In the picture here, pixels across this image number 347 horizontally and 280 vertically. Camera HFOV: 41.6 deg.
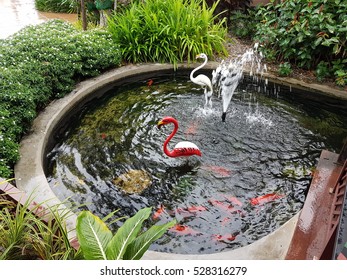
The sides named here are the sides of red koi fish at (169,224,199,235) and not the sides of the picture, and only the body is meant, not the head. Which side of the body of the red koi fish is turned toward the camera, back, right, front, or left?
left

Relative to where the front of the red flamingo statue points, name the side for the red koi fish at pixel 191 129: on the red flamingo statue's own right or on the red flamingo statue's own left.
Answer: on the red flamingo statue's own right

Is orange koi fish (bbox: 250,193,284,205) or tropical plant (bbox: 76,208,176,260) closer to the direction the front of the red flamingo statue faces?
the tropical plant

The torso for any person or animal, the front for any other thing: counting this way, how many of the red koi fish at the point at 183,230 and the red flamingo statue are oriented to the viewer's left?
2

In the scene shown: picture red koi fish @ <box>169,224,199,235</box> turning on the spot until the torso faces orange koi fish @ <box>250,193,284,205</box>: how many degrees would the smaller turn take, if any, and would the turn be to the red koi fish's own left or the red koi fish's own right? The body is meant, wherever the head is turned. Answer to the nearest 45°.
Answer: approximately 135° to the red koi fish's own right

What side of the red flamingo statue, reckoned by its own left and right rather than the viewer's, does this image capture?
left

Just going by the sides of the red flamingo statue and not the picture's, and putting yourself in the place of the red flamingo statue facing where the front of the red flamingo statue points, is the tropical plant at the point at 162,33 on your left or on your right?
on your right

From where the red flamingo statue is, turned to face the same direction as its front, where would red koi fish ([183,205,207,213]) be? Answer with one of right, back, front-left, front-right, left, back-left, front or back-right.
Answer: left

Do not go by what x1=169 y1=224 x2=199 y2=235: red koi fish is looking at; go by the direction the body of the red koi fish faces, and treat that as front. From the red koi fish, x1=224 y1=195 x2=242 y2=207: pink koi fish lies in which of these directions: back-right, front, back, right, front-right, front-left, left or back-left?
back-right

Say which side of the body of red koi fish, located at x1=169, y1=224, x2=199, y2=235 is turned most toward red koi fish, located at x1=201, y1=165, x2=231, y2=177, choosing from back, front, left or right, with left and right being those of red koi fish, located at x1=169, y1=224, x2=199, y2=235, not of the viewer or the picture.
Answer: right
